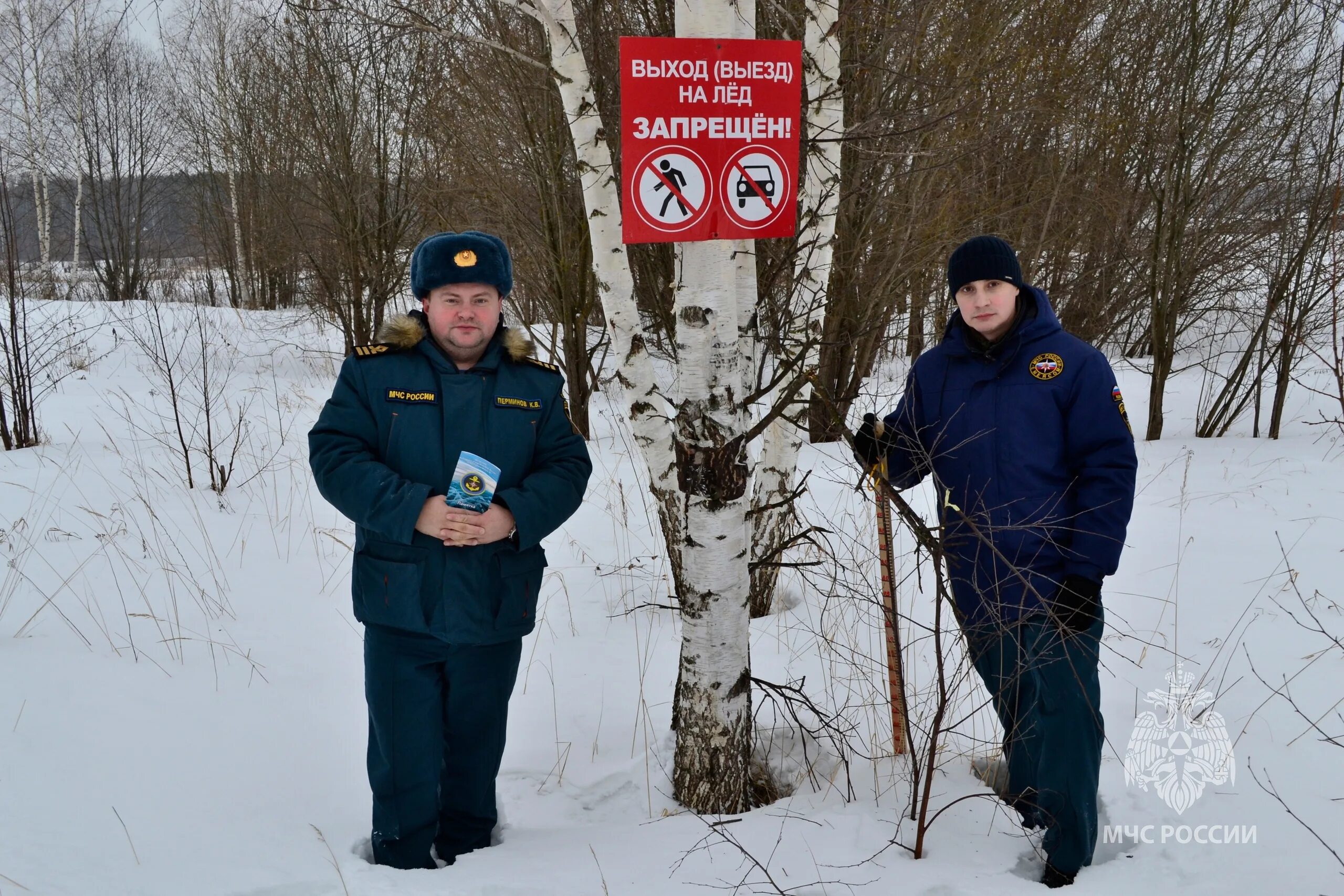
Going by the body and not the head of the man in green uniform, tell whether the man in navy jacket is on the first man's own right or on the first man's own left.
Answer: on the first man's own left

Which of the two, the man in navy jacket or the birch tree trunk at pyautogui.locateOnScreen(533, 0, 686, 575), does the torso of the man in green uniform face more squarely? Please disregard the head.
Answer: the man in navy jacket

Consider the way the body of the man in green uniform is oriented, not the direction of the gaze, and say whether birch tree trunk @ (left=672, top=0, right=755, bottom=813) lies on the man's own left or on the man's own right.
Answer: on the man's own left

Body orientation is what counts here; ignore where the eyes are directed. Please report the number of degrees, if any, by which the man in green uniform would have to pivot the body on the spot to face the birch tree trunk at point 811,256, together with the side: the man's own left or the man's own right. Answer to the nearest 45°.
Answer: approximately 135° to the man's own left

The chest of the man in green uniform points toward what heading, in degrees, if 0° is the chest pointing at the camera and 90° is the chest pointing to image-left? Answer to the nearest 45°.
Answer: approximately 0°

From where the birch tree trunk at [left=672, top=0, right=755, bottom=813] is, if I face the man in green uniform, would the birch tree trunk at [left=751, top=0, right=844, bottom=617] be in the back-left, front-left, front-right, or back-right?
back-right

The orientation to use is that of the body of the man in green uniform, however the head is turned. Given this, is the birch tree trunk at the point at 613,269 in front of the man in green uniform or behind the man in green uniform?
behind
